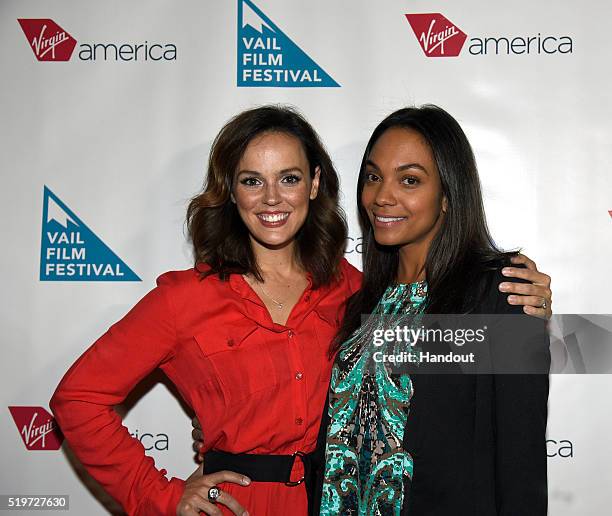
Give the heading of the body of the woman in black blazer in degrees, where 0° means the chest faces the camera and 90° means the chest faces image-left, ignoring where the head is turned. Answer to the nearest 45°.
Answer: approximately 45°
